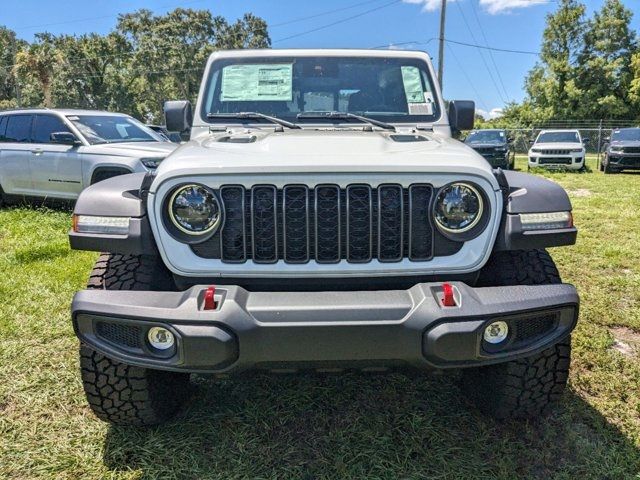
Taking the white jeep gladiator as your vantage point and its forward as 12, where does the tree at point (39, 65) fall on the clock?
The tree is roughly at 5 o'clock from the white jeep gladiator.

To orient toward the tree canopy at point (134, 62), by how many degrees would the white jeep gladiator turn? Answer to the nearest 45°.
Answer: approximately 180°

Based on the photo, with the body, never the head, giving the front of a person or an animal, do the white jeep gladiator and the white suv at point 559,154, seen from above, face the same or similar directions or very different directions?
same or similar directions

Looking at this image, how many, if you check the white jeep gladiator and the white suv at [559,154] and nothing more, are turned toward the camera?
2

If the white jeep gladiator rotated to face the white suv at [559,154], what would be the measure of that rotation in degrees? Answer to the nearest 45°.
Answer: approximately 135° to its left

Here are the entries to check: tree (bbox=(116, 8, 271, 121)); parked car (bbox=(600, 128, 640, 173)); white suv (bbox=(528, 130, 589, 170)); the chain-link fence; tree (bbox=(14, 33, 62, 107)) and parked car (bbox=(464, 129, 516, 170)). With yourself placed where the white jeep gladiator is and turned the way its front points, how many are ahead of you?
0

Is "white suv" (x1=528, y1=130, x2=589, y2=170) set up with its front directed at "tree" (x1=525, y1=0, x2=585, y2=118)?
no

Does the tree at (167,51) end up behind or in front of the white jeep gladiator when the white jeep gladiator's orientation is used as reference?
behind

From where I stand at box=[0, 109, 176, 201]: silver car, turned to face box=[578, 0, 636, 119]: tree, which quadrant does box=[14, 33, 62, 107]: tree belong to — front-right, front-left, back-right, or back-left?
front-left

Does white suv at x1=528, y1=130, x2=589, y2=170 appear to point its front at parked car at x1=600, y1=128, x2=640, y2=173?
no

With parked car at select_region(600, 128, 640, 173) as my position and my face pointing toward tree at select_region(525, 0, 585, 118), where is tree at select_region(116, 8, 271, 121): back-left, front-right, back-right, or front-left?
front-left

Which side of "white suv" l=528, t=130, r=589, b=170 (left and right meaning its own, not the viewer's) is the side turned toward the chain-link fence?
back

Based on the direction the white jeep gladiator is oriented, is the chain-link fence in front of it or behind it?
behind

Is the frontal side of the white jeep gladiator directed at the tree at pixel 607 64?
no

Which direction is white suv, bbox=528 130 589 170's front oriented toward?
toward the camera

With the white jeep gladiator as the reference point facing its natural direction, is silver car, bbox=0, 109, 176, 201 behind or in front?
behind

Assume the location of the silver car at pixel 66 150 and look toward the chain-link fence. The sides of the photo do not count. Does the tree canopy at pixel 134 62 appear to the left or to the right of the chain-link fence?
left
